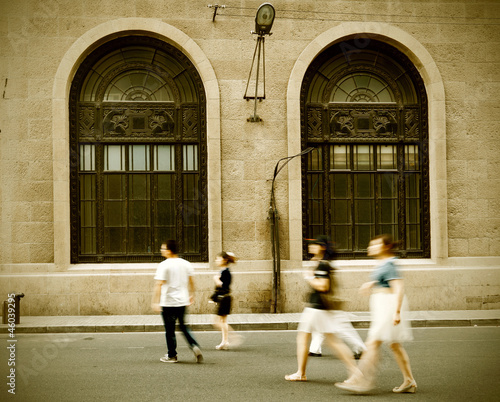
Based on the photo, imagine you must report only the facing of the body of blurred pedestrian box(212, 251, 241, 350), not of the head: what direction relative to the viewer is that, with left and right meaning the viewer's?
facing to the left of the viewer

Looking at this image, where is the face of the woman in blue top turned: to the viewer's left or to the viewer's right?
to the viewer's left

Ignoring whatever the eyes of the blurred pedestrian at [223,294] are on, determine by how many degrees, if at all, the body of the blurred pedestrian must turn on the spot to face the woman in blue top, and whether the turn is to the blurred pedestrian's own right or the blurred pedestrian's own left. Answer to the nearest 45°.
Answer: approximately 135° to the blurred pedestrian's own left

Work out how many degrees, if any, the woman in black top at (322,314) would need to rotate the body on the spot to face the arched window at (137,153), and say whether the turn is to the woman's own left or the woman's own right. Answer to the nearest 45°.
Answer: approximately 45° to the woman's own right

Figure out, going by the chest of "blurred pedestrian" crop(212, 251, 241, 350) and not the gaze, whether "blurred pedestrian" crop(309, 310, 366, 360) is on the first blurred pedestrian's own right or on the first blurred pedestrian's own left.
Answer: on the first blurred pedestrian's own left

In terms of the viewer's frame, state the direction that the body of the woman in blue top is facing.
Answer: to the viewer's left

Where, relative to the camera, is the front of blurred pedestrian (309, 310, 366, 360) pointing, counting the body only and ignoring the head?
to the viewer's left

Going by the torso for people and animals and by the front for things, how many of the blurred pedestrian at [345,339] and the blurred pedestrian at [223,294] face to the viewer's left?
2

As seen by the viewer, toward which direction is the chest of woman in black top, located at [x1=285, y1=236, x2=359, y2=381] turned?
to the viewer's left

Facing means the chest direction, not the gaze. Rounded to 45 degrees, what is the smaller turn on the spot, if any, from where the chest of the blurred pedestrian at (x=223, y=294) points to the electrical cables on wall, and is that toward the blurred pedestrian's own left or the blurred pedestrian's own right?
approximately 90° to the blurred pedestrian's own right

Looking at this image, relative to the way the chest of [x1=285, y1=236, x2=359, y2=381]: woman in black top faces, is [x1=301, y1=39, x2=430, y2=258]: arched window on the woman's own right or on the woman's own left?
on the woman's own right

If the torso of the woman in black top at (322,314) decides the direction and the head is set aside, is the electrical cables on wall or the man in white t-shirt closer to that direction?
the man in white t-shirt
